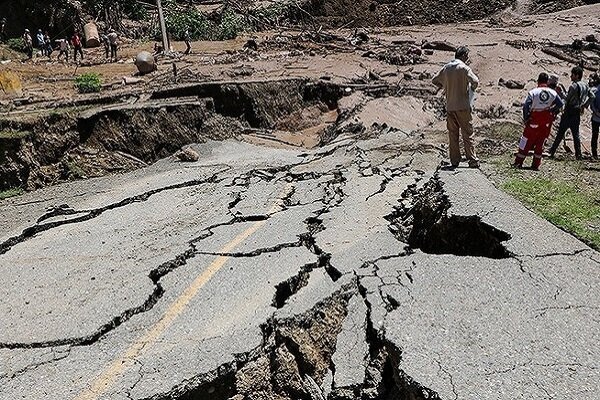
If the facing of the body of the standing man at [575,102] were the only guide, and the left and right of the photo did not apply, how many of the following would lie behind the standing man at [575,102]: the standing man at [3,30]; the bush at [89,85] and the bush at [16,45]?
0
